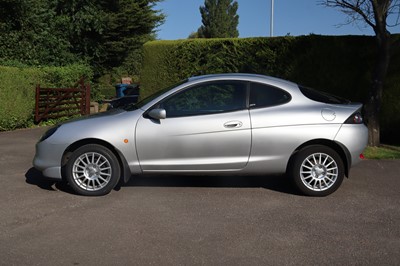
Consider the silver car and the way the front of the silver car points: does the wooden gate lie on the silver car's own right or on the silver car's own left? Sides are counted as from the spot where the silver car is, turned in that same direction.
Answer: on the silver car's own right

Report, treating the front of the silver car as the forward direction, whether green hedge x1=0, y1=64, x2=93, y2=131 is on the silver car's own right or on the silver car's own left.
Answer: on the silver car's own right

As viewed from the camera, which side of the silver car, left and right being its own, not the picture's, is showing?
left

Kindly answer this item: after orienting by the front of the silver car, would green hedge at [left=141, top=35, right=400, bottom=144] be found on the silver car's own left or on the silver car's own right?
on the silver car's own right
